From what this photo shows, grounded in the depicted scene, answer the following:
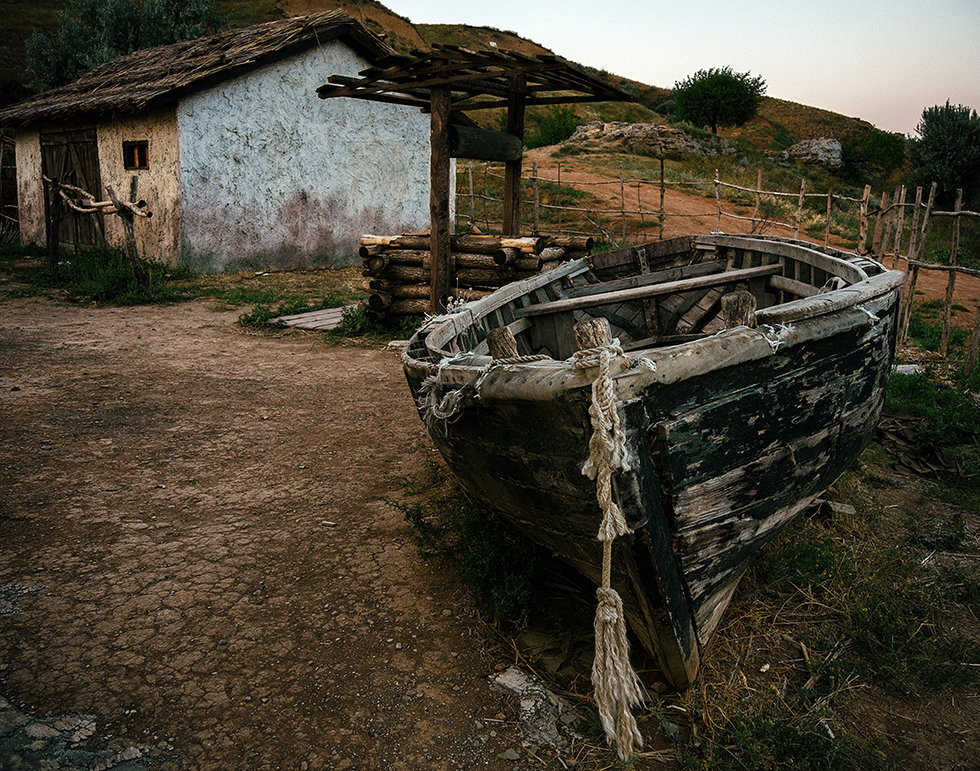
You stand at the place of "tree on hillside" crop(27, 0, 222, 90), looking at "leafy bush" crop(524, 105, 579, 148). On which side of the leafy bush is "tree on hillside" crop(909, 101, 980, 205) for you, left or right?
right

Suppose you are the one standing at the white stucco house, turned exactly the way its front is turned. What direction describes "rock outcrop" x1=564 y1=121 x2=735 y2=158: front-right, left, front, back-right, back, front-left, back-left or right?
back

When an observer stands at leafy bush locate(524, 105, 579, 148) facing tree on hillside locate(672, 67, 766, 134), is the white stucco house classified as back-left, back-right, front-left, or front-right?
back-right

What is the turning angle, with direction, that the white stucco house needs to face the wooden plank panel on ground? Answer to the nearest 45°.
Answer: approximately 45° to its left

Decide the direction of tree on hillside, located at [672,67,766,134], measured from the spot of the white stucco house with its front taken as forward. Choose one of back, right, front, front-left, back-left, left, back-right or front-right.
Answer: back

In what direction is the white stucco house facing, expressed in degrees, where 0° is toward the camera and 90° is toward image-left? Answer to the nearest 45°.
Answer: approximately 45°

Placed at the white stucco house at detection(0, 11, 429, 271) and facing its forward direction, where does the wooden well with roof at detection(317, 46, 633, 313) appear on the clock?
The wooden well with roof is roughly at 10 o'clock from the white stucco house.

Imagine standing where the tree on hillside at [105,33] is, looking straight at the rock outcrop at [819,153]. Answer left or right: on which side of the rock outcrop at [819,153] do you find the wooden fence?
right

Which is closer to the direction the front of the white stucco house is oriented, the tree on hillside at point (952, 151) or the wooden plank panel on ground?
the wooden plank panel on ground

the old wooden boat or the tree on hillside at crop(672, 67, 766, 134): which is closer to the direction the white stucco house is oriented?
the old wooden boat

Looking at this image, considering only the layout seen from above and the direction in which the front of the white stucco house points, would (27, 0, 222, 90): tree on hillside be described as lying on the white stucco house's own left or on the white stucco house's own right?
on the white stucco house's own right

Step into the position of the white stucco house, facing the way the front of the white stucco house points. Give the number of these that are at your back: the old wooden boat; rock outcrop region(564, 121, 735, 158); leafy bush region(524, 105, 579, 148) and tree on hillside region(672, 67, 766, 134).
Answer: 3

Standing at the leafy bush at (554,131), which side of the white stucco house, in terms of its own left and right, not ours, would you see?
back

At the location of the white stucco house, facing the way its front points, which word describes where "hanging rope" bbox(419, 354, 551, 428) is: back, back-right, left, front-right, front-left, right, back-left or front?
front-left

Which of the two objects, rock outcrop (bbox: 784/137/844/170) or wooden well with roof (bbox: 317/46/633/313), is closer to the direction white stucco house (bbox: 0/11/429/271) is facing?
the wooden well with roof

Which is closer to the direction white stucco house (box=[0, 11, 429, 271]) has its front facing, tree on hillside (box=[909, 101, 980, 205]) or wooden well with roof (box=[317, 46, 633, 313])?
the wooden well with roof

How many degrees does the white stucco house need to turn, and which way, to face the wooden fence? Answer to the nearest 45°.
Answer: approximately 135° to its left
